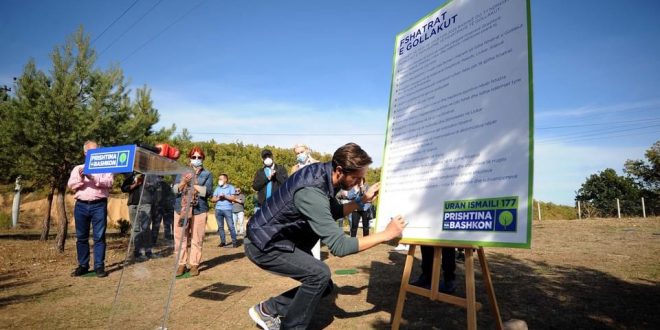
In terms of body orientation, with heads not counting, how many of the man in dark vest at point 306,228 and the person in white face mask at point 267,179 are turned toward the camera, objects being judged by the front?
1

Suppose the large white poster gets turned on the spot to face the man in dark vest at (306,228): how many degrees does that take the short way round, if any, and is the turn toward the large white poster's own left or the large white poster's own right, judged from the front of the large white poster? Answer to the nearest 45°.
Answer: approximately 45° to the large white poster's own right

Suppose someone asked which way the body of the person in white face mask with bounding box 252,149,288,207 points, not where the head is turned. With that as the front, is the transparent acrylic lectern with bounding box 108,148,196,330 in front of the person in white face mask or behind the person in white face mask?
in front

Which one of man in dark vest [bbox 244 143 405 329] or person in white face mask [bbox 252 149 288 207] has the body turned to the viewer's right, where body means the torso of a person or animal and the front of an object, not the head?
the man in dark vest

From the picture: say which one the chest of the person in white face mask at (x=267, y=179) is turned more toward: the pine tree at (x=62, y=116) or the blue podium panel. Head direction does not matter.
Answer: the blue podium panel

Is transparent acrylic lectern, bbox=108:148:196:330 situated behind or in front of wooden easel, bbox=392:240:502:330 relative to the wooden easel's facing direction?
in front

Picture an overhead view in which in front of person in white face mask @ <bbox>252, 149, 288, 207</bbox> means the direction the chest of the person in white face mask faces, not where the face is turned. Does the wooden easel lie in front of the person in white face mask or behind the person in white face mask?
in front

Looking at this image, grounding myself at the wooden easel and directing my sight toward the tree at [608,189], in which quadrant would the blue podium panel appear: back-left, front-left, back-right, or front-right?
back-left

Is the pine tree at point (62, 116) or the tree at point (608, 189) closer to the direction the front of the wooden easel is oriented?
the pine tree

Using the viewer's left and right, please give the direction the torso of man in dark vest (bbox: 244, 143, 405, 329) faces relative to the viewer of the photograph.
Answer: facing to the right of the viewer

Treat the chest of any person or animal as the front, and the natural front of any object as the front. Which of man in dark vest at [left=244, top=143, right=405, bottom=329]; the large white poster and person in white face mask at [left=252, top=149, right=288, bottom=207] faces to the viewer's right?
the man in dark vest

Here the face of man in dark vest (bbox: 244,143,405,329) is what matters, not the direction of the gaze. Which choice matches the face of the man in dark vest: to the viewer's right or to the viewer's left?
to the viewer's right

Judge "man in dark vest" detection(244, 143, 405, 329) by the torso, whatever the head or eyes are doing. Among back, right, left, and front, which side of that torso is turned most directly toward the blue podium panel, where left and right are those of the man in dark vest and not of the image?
back
